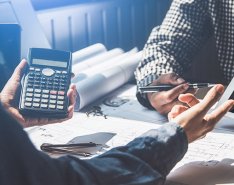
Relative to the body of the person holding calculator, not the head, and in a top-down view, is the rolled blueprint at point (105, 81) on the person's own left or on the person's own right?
on the person's own left

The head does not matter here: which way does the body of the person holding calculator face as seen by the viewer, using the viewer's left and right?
facing away from the viewer and to the right of the viewer

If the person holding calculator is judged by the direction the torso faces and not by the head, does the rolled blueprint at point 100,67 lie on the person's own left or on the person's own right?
on the person's own left
